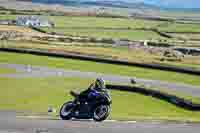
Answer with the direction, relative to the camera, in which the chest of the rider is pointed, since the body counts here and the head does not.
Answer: to the viewer's right
